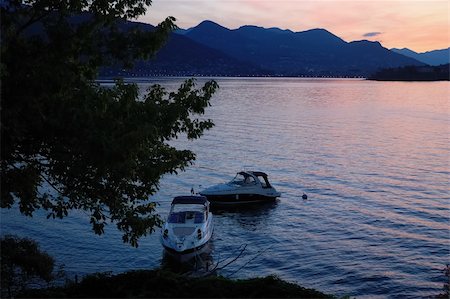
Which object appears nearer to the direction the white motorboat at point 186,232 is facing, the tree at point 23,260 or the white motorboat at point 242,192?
the tree

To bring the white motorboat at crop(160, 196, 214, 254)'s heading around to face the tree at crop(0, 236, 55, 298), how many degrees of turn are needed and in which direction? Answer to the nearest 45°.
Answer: approximately 45° to its right

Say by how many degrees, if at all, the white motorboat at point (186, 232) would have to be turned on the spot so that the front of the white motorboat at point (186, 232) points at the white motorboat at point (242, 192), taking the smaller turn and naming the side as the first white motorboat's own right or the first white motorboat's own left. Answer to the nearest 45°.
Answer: approximately 180°

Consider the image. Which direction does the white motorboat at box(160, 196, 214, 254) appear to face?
toward the camera
